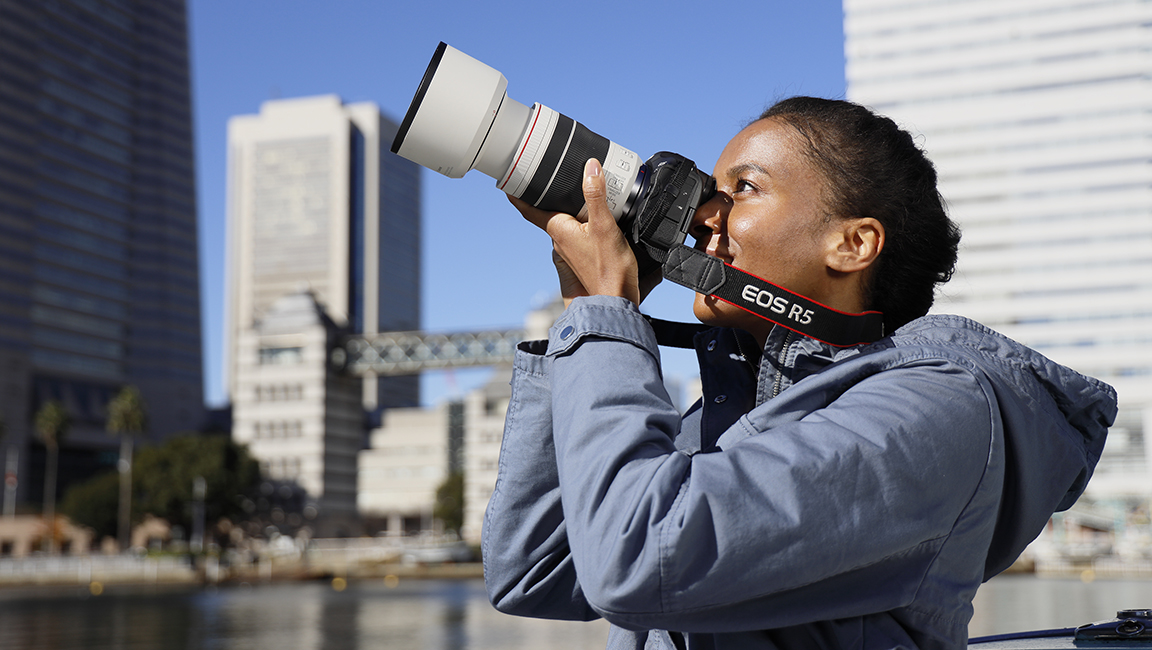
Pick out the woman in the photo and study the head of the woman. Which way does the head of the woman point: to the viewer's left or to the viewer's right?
to the viewer's left

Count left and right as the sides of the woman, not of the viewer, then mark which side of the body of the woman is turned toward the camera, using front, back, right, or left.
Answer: left
